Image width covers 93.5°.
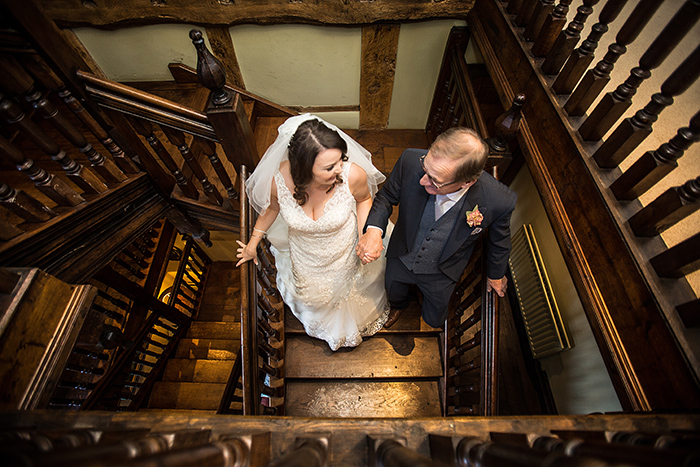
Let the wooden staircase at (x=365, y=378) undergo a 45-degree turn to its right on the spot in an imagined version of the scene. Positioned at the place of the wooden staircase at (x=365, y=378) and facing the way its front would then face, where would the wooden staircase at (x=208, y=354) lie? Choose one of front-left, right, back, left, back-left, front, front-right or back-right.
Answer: right

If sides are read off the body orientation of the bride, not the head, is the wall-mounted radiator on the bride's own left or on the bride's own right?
on the bride's own left

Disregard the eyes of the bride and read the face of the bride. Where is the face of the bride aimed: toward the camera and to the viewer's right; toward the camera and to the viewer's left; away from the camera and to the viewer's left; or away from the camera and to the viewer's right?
toward the camera and to the viewer's right

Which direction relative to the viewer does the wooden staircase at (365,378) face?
toward the camera

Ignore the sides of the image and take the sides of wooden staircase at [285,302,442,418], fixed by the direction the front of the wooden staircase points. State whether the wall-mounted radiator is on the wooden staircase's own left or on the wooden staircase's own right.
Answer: on the wooden staircase's own left

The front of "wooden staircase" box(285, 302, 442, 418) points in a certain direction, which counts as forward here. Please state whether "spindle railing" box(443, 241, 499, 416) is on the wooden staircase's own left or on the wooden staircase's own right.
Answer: on the wooden staircase's own left

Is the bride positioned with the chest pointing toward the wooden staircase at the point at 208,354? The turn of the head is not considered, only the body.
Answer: no

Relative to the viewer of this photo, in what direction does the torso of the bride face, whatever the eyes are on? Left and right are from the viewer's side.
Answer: facing the viewer
